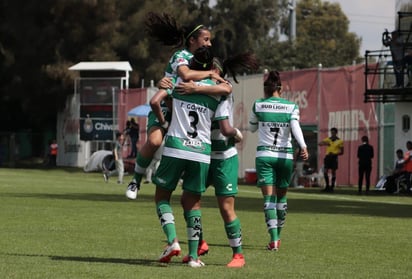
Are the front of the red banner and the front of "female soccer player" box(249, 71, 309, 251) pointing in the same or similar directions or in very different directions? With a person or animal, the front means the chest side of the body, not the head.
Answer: very different directions

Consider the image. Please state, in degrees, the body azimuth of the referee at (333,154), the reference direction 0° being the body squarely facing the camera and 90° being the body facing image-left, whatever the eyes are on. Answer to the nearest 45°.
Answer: approximately 0°

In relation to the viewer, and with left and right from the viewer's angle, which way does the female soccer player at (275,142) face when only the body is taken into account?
facing away from the viewer

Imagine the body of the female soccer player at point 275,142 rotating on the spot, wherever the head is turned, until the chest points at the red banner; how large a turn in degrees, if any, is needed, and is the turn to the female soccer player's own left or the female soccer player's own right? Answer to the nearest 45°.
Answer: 0° — they already face it

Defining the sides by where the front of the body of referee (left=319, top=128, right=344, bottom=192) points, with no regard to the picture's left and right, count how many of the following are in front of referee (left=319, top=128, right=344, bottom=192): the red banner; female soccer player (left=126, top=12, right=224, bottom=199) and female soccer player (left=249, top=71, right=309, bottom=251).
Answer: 2

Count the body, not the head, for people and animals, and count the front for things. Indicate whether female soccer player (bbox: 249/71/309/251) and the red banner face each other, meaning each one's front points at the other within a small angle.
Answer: yes

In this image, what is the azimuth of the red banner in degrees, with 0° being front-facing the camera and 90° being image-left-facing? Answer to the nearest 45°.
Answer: approximately 0°

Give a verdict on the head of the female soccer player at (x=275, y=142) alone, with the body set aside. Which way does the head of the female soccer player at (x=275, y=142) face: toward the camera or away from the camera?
away from the camera

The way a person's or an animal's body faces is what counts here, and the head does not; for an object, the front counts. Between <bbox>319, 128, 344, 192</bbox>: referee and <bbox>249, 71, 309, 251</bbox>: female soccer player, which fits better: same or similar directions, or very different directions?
very different directions
